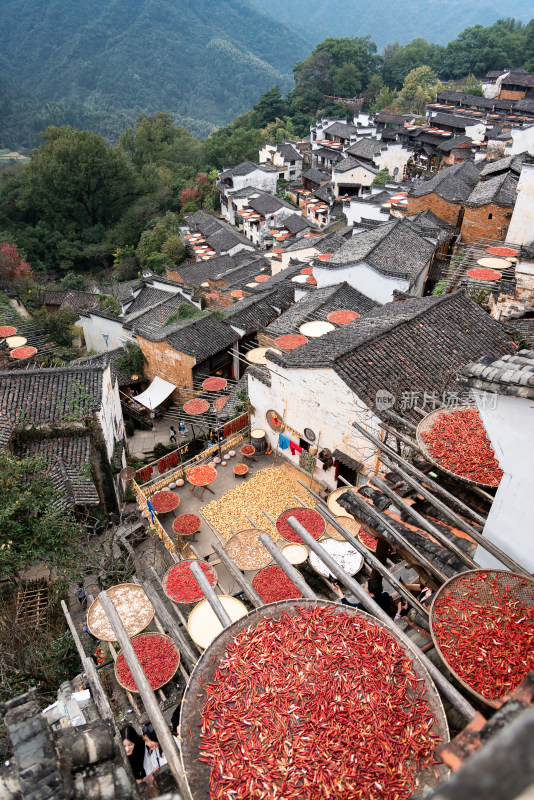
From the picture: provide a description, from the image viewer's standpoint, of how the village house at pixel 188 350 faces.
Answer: facing the viewer and to the right of the viewer

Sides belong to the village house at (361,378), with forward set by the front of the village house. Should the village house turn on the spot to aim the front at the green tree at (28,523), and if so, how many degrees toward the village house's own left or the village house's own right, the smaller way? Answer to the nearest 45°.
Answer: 0° — it already faces it

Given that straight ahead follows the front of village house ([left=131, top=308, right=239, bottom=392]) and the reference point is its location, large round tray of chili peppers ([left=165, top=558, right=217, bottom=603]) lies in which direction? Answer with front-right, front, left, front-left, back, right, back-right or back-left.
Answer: front-right

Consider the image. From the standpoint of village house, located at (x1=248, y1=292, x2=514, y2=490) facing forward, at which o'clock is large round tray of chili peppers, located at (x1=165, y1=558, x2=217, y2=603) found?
The large round tray of chili peppers is roughly at 11 o'clock from the village house.

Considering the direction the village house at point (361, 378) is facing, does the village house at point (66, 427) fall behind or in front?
in front

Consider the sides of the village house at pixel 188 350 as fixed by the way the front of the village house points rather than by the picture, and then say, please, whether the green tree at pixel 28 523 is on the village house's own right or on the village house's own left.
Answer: on the village house's own right

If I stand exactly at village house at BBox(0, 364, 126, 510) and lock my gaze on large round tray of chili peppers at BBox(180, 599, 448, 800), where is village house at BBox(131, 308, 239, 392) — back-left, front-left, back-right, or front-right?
back-left

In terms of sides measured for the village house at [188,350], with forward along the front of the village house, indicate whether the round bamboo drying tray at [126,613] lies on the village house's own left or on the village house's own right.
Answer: on the village house's own right

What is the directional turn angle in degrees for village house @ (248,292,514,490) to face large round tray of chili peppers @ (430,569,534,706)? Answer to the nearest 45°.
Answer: approximately 45° to its left

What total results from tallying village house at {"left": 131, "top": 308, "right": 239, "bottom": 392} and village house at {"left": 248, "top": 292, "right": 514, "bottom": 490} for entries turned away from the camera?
0

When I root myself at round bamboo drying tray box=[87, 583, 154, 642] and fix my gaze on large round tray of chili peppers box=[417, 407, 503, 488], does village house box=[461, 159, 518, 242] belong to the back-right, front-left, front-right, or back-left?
front-left

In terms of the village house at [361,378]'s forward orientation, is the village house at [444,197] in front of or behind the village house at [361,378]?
behind

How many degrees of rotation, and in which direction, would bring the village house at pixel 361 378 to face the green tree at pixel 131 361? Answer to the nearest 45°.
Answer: approximately 90° to its right

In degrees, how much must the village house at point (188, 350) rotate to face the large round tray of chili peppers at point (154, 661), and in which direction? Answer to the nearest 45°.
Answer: approximately 45° to its right

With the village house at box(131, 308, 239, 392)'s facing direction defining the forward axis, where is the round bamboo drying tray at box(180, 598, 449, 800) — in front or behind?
in front

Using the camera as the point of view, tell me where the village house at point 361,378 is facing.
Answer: facing the viewer and to the left of the viewer
